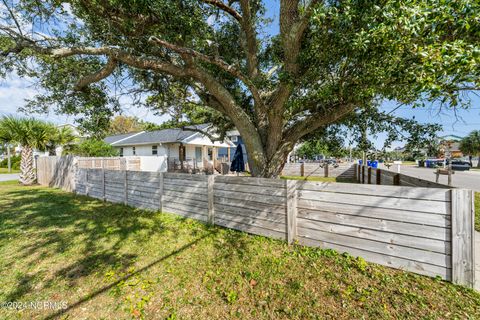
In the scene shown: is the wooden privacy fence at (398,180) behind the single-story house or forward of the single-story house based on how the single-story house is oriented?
forward

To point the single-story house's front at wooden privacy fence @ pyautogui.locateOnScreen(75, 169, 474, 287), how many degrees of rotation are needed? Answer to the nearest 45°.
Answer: approximately 45° to its right

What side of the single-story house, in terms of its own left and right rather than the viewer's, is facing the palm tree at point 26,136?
right

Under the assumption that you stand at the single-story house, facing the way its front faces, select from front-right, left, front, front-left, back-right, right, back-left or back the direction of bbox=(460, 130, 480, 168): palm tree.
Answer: front-left

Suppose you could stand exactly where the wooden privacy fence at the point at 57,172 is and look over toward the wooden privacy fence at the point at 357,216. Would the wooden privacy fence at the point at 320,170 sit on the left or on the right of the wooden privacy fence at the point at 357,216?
left

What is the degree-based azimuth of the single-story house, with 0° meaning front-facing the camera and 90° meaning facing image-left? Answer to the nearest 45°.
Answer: approximately 315°

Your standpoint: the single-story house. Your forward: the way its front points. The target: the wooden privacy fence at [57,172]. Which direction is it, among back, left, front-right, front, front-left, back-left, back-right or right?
right

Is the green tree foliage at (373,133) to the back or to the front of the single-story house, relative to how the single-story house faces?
to the front
